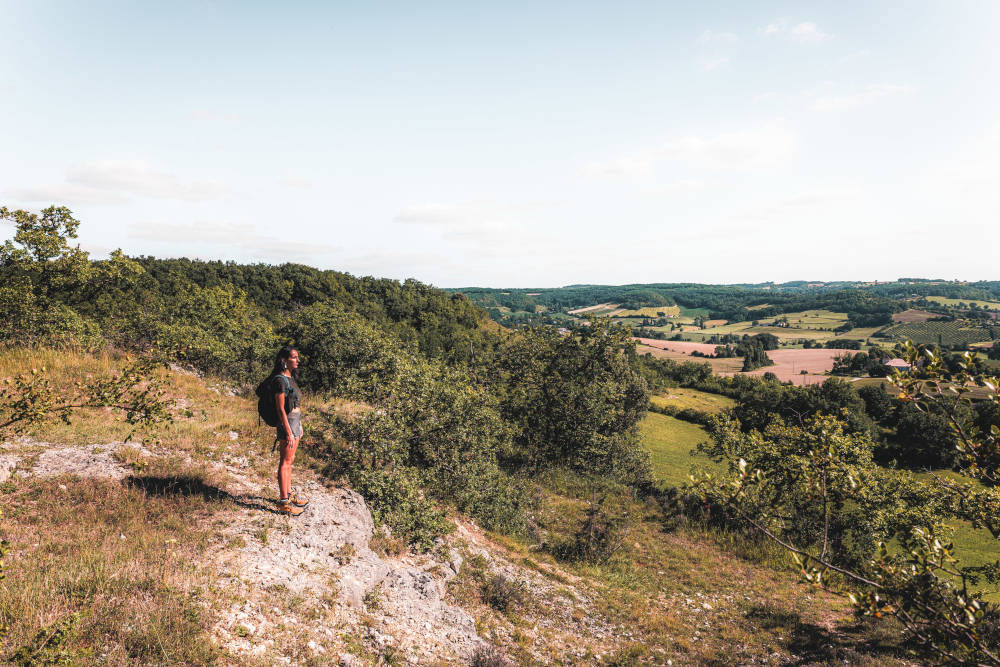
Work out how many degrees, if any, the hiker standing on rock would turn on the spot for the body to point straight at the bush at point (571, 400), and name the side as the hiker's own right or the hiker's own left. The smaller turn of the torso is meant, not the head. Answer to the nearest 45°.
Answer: approximately 45° to the hiker's own left

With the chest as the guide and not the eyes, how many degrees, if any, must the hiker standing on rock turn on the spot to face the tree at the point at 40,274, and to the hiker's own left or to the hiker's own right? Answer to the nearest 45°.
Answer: approximately 135° to the hiker's own left

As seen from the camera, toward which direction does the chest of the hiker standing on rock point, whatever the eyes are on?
to the viewer's right
